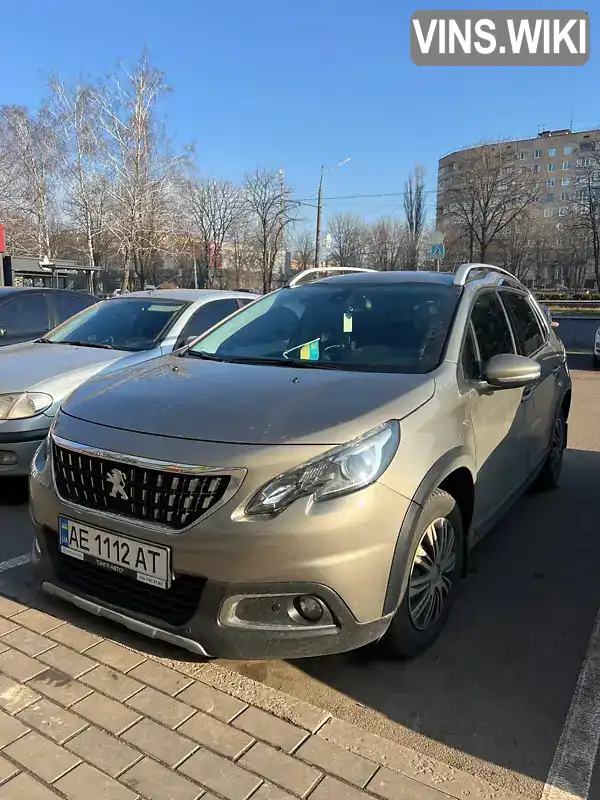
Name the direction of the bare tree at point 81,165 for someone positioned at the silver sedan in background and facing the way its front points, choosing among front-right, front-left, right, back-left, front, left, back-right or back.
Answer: back-right

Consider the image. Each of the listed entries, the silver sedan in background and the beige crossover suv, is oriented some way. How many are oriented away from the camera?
0

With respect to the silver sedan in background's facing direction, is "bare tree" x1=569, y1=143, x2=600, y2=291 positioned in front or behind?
behind

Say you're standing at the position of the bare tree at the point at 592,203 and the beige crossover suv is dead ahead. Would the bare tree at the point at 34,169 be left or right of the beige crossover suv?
right

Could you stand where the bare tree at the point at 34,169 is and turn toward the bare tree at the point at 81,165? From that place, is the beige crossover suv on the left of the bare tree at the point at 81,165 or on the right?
right

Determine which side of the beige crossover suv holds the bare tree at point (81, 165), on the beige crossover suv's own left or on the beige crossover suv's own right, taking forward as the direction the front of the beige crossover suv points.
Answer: on the beige crossover suv's own right

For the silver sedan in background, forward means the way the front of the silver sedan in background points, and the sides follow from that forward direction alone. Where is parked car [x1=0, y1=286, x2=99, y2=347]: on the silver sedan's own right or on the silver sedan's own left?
on the silver sedan's own right

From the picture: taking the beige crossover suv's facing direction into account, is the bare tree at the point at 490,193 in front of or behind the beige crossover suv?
behind

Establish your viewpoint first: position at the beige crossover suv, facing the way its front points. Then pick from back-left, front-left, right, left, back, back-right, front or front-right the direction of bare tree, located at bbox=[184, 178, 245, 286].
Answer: back-right

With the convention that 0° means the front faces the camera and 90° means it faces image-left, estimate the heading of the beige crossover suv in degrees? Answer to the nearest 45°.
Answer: approximately 45°

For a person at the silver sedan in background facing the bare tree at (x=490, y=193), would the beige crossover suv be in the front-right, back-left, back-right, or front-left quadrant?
back-right
